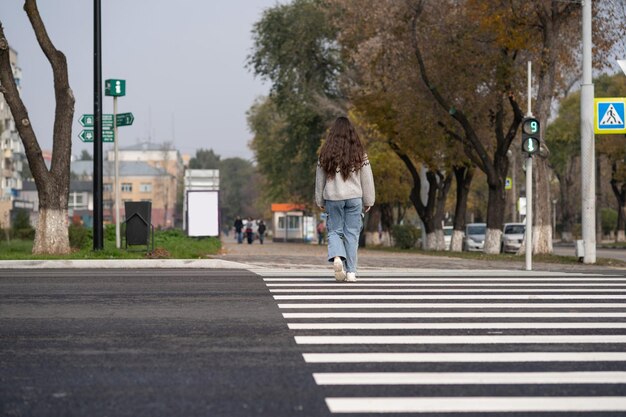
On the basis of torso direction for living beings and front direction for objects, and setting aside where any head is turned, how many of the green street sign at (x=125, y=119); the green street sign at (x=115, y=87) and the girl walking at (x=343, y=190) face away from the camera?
1

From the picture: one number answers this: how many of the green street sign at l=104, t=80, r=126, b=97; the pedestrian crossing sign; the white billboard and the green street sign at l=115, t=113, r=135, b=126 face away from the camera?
0

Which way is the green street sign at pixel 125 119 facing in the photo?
toward the camera

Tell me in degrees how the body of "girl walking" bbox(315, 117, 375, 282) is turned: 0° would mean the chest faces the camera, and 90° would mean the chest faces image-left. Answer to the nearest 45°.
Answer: approximately 180°

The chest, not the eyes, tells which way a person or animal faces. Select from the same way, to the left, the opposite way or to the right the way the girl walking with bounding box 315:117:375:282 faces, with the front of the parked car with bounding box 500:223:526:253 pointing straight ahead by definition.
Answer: the opposite way

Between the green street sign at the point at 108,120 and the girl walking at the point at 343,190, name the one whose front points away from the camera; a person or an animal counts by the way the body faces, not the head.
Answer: the girl walking

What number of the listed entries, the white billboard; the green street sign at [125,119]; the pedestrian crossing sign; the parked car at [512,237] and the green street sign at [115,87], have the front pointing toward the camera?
5

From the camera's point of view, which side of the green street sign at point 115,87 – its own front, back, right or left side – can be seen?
front

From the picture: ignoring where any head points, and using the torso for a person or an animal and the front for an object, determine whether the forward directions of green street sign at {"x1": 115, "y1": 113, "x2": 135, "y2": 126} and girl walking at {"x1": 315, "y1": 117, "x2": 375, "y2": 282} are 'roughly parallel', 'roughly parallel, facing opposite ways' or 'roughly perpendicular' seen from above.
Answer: roughly parallel, facing opposite ways

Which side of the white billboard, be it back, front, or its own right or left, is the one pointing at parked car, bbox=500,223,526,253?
left

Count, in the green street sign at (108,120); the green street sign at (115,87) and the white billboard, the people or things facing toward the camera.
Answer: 3

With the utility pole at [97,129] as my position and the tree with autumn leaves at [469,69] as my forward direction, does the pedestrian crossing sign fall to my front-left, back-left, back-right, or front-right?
front-right

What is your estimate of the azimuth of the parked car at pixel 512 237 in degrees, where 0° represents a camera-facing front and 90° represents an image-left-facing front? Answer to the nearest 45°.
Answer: approximately 0°

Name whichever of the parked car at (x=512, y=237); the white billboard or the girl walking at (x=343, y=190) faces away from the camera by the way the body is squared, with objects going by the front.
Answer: the girl walking

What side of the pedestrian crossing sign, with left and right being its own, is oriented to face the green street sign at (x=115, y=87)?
right

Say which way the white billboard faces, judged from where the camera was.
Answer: facing the viewer
